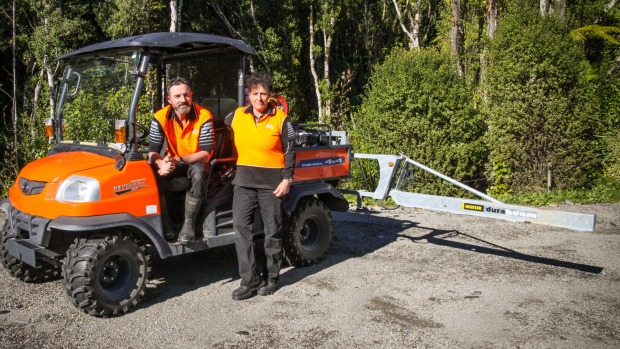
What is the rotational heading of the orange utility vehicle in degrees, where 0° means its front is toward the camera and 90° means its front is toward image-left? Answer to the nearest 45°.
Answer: approximately 45°

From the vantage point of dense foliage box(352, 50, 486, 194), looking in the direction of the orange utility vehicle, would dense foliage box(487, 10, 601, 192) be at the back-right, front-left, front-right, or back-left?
back-left

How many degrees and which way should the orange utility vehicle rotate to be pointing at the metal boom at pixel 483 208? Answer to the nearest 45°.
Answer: approximately 135° to its left

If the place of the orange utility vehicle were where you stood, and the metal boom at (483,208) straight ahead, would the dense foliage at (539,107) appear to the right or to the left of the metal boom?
left

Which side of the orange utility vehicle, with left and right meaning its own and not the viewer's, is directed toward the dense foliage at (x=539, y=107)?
back

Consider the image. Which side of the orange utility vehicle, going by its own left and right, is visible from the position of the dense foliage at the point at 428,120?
back
